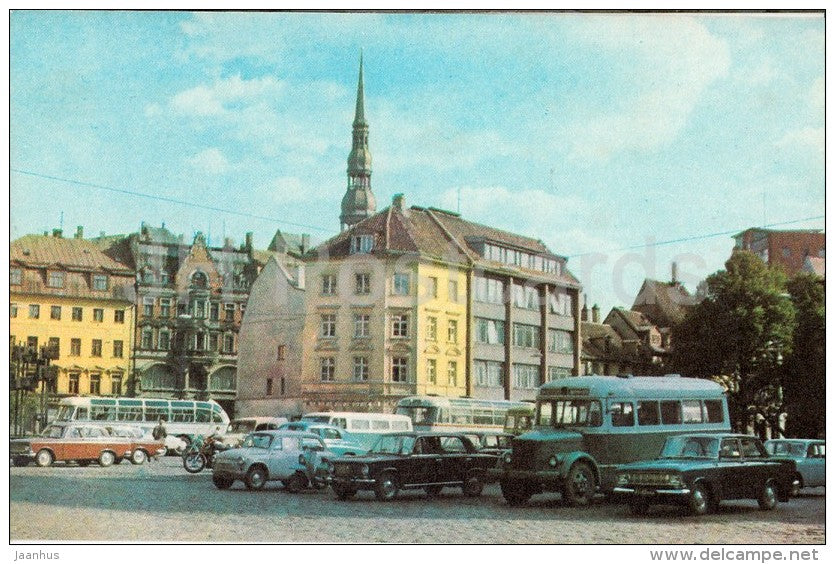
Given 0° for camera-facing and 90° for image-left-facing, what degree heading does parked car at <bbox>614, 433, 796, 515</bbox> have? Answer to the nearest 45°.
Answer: approximately 45°

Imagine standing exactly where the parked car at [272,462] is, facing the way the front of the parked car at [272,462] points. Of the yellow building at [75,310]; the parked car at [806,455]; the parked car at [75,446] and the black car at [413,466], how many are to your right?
2

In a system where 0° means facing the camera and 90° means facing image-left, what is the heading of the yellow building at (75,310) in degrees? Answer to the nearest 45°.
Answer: approximately 0°

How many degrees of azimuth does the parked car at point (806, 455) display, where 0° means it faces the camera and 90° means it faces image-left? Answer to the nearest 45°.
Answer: approximately 45°

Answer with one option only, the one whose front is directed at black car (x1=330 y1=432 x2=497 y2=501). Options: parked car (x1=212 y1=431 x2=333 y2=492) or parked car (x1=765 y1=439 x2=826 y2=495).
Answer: parked car (x1=765 y1=439 x2=826 y2=495)

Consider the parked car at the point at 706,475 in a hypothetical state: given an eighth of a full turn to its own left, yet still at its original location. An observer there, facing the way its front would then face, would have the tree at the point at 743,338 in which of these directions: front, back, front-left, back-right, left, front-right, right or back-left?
back

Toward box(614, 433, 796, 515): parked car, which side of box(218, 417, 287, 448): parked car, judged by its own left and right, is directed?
left

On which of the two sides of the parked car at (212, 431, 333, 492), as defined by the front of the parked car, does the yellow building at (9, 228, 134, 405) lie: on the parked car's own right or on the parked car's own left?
on the parked car's own right

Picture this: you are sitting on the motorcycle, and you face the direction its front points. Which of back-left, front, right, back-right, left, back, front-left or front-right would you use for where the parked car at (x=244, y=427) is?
back-right

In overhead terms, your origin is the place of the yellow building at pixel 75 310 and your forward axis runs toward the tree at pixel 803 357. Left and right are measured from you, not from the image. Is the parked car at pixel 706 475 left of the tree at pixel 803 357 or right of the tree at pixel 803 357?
right

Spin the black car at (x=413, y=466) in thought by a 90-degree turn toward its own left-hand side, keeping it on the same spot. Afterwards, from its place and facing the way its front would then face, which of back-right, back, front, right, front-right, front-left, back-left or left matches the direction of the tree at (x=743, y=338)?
left
